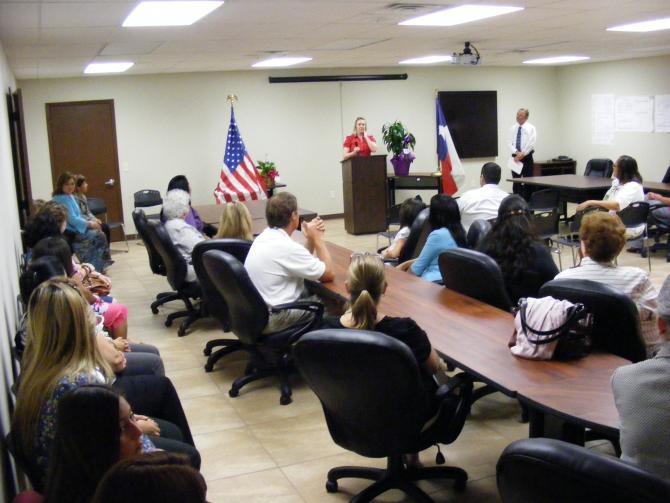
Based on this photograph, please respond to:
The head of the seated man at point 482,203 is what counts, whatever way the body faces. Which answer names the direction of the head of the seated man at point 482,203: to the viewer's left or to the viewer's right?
to the viewer's left

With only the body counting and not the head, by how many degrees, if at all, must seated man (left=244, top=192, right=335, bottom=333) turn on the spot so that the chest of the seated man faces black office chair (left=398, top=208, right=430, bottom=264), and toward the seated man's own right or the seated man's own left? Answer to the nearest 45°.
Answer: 0° — they already face it

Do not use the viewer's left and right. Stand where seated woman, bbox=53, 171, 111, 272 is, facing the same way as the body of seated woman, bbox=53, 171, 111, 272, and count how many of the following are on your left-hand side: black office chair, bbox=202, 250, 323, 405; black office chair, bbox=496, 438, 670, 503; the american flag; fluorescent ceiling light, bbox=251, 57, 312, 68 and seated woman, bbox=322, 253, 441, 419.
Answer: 2

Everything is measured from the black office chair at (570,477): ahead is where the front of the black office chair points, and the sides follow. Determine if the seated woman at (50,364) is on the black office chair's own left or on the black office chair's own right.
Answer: on the black office chair's own left

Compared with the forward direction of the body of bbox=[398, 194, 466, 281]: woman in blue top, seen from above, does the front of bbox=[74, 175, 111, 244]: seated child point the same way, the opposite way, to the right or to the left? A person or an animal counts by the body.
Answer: to the right

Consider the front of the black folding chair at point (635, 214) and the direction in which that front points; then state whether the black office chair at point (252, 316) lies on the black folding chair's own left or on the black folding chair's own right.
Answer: on the black folding chair's own left

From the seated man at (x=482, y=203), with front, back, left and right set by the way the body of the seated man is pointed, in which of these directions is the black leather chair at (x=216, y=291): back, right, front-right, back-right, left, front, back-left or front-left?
back-left

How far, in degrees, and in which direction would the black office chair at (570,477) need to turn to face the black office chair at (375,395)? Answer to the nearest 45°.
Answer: approximately 90° to its left

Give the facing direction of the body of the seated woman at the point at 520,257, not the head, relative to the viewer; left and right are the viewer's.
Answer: facing away from the viewer

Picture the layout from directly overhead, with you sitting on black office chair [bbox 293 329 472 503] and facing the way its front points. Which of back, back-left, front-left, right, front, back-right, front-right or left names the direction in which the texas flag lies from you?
front-left

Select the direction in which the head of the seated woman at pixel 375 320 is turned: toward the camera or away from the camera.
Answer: away from the camera

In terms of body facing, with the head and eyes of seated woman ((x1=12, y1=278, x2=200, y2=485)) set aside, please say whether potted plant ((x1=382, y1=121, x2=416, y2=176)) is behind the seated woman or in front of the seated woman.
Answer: in front

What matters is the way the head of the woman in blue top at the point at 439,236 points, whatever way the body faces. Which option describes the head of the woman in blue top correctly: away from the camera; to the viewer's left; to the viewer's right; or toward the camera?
away from the camera

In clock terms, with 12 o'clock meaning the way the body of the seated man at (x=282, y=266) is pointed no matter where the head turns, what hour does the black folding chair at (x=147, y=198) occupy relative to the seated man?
The black folding chair is roughly at 10 o'clock from the seated man.

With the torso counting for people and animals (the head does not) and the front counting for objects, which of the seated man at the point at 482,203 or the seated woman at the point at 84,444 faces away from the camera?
the seated man

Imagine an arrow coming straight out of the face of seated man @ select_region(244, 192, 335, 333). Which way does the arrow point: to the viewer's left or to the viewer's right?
to the viewer's right

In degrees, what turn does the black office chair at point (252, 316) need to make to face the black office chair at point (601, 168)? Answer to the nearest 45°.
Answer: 0° — it already faces it
